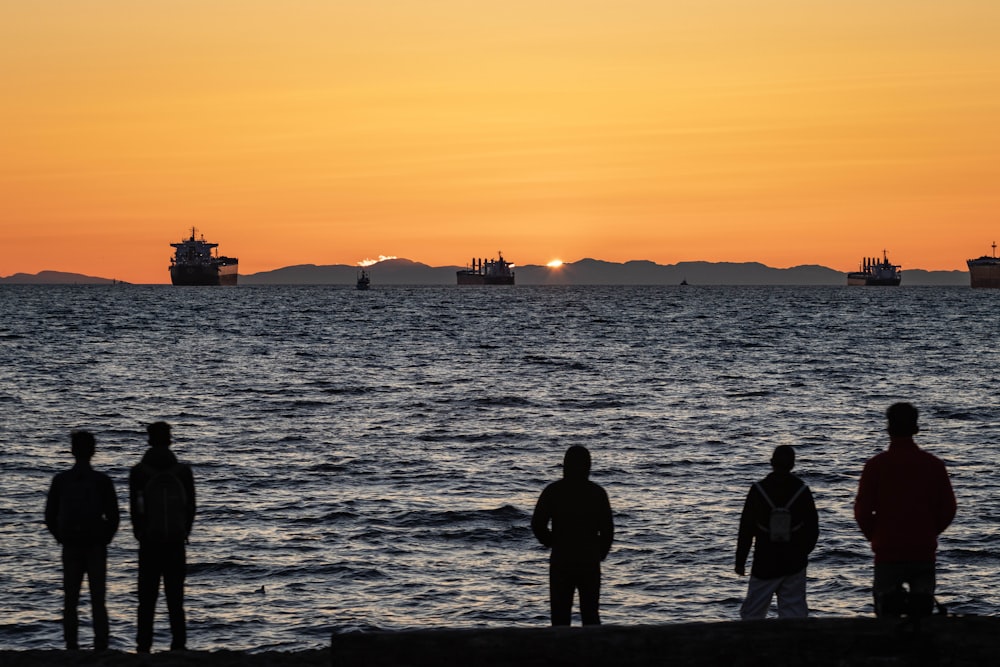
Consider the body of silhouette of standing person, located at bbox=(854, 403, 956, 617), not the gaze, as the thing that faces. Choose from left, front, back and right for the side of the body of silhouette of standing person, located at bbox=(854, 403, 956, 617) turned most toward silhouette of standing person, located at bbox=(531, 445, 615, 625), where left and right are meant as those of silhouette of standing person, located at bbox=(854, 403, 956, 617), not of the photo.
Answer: left

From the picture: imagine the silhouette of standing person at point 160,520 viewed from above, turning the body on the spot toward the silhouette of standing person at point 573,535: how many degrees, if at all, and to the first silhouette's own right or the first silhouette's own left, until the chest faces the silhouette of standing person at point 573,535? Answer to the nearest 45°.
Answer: approximately 90° to the first silhouette's own right

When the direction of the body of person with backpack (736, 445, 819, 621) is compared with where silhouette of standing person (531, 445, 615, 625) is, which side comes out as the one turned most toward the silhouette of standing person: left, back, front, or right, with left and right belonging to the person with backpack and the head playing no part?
left

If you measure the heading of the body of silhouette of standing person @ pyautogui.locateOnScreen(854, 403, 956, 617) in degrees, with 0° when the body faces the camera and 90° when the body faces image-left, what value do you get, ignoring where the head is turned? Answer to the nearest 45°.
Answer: approximately 180°

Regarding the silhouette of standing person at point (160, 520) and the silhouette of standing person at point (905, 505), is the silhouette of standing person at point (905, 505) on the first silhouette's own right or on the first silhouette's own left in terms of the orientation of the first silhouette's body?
on the first silhouette's own right

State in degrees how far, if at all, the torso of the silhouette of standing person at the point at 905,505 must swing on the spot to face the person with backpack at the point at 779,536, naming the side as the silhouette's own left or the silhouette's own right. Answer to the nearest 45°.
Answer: approximately 45° to the silhouette's own left

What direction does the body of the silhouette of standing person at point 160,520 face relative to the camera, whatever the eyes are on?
away from the camera

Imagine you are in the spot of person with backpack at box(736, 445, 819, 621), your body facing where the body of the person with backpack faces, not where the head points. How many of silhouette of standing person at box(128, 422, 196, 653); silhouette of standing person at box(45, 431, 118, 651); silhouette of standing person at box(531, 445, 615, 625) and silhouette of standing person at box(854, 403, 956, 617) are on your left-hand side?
3

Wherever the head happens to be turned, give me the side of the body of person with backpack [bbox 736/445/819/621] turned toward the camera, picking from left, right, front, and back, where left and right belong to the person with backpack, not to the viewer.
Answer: back
